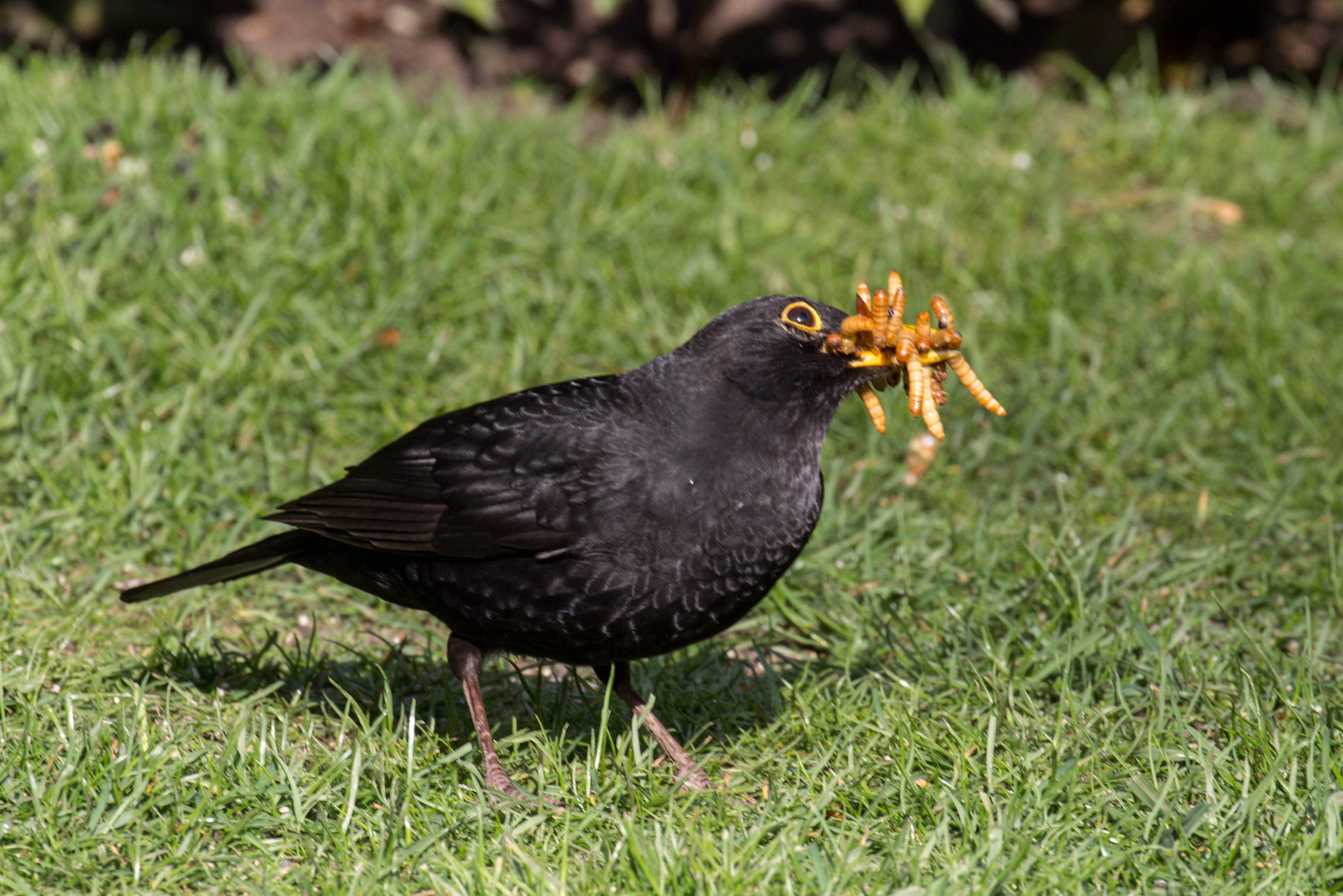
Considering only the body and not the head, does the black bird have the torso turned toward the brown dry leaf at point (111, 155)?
no

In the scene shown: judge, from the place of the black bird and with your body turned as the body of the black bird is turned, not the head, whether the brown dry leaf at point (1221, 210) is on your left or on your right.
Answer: on your left

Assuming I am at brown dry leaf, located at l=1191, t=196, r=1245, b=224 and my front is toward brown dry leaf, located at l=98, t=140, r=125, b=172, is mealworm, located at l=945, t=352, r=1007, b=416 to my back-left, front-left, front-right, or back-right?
front-left

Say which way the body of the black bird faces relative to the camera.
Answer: to the viewer's right
